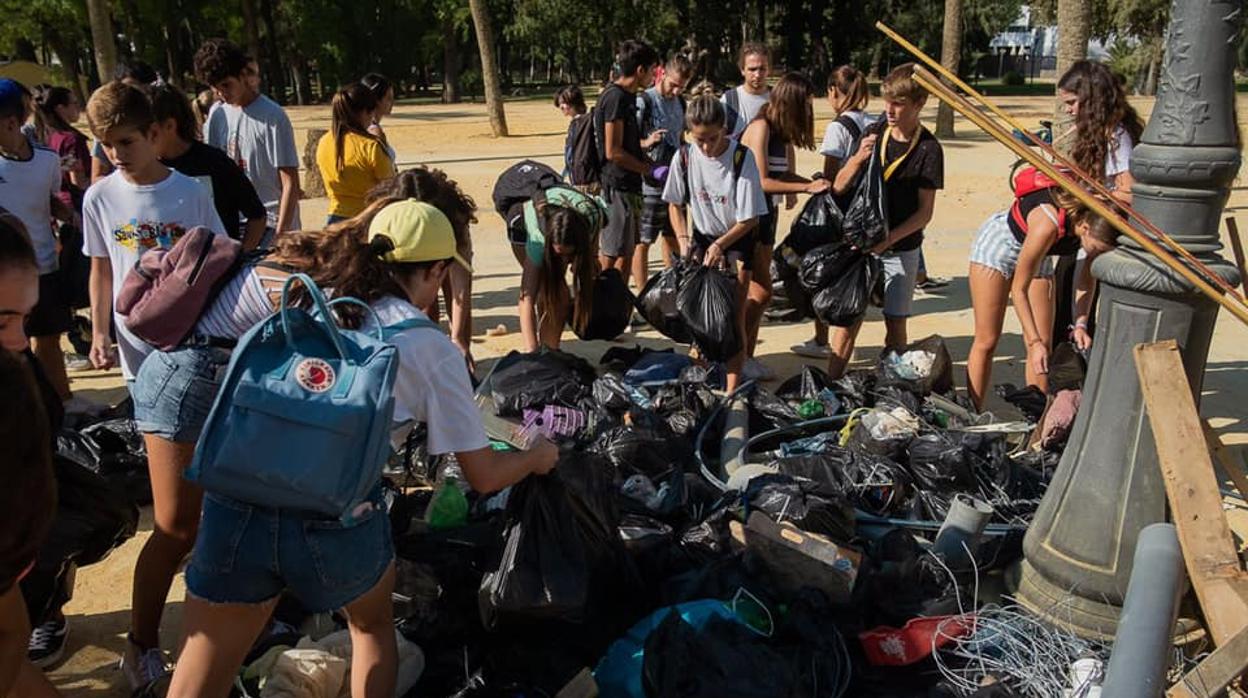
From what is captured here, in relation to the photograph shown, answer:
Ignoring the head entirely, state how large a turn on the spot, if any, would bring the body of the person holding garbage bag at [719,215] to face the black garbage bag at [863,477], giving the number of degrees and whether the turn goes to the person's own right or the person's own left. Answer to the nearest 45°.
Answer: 0° — they already face it

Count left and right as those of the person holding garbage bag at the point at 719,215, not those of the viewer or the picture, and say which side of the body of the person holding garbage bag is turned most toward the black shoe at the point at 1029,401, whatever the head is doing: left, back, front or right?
left

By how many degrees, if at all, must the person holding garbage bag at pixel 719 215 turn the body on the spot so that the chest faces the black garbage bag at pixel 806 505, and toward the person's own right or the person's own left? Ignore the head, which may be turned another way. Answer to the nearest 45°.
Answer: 0° — they already face it

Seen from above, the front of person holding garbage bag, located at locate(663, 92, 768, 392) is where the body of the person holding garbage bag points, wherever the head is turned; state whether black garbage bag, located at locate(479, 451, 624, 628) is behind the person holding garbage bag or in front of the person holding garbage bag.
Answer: in front

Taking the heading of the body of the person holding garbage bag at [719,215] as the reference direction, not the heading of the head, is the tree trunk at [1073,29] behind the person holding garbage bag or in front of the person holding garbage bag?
behind

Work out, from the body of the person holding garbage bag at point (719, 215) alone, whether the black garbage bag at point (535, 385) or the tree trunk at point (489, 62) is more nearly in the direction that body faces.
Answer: the black garbage bag

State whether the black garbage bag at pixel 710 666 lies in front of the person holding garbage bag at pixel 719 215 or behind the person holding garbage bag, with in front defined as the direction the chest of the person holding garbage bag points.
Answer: in front

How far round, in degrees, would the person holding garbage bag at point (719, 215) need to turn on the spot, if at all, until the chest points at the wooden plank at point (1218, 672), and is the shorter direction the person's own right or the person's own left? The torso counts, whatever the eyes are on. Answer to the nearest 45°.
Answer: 0° — they already face it

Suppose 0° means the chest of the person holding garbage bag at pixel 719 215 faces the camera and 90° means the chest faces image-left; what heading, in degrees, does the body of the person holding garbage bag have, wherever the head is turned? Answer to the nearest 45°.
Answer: approximately 0°

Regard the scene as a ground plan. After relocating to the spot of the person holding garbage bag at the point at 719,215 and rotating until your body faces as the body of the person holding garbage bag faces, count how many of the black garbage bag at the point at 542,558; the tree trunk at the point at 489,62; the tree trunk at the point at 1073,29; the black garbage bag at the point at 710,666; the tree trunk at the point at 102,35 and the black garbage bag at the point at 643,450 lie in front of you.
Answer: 3

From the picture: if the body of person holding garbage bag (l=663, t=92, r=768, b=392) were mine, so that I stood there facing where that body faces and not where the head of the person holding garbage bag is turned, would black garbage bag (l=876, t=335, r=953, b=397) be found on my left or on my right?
on my left

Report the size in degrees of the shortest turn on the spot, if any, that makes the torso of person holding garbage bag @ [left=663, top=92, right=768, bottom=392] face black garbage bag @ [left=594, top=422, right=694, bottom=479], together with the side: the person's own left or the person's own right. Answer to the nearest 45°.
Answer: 0° — they already face it

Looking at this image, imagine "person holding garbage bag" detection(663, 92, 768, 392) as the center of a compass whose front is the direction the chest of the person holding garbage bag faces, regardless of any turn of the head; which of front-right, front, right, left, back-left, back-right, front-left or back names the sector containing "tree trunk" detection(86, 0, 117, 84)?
back-right

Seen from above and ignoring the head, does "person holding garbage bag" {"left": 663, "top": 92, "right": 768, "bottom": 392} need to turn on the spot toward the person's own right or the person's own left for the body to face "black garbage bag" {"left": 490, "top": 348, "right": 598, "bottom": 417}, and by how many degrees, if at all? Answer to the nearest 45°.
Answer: approximately 45° to the person's own right
